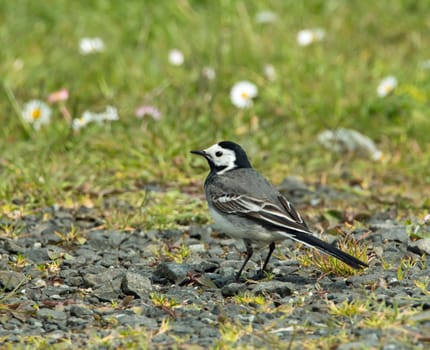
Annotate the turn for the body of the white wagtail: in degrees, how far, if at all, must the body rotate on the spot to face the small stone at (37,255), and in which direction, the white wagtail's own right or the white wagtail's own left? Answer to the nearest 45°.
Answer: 0° — it already faces it

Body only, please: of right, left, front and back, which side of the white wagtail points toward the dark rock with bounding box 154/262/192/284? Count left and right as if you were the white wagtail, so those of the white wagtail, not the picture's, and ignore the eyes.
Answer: front

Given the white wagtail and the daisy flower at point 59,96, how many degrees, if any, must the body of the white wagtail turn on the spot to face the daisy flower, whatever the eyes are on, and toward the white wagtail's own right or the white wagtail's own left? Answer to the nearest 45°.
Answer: approximately 45° to the white wagtail's own right

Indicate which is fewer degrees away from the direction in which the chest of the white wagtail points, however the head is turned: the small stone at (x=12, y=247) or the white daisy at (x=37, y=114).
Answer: the small stone

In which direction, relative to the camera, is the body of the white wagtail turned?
to the viewer's left

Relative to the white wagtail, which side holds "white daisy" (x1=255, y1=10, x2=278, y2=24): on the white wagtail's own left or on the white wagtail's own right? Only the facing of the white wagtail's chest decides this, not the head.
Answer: on the white wagtail's own right

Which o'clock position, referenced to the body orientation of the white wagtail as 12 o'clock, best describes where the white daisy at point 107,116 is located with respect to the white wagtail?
The white daisy is roughly at 2 o'clock from the white wagtail.

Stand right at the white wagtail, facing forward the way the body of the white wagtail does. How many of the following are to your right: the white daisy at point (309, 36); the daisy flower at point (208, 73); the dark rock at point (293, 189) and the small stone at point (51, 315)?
3

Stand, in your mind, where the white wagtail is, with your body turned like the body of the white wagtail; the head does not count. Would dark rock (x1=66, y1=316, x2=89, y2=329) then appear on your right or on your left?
on your left

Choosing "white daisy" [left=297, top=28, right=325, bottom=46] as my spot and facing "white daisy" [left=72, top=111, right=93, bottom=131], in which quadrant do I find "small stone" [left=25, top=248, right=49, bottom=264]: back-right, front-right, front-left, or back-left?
front-left

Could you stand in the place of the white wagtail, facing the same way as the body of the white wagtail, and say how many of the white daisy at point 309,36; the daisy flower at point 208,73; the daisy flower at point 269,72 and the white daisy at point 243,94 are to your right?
4

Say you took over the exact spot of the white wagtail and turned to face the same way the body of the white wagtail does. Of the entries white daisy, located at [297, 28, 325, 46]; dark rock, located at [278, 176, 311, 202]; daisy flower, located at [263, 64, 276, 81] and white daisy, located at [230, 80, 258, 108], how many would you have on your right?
4

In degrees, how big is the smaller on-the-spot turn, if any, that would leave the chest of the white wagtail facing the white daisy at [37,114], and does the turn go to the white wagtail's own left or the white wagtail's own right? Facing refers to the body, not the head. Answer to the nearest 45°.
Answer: approximately 45° to the white wagtail's own right

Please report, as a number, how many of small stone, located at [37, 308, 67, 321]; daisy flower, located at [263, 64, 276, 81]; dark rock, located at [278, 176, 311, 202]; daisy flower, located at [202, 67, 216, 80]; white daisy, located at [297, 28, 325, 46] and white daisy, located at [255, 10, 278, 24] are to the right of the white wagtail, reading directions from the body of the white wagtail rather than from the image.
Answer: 5

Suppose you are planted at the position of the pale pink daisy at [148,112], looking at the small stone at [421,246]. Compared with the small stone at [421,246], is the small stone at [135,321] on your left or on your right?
right

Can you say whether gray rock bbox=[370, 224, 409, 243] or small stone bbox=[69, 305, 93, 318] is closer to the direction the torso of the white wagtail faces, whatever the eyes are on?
the small stone

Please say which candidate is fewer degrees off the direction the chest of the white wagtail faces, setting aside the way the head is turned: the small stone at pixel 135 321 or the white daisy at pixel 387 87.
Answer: the small stone
